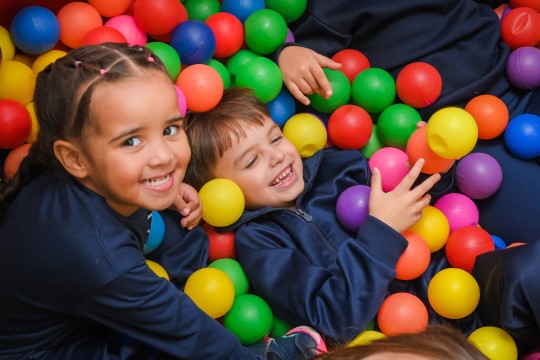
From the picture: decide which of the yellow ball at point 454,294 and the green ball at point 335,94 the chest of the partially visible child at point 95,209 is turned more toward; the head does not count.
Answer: the yellow ball

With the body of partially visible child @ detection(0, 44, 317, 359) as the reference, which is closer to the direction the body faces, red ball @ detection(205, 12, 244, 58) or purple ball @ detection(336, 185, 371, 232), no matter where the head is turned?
the purple ball

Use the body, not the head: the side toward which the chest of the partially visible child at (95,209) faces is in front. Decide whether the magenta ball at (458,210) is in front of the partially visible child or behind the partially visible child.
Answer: in front

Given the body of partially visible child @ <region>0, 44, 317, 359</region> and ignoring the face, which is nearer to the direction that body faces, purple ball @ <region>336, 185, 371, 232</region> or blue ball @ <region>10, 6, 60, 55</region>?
the purple ball

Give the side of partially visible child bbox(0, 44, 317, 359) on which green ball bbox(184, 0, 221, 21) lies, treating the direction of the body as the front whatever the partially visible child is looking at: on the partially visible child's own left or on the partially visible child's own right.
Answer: on the partially visible child's own left
